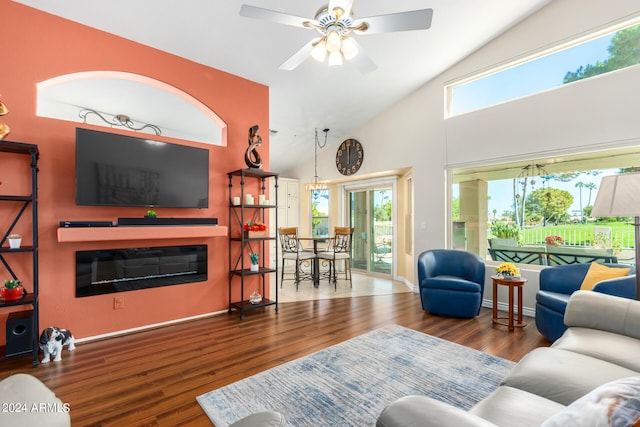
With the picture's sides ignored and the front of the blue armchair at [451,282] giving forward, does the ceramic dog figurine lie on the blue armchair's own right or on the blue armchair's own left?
on the blue armchair's own right

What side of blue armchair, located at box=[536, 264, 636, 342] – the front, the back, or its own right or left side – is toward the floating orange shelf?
front

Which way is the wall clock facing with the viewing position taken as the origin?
facing the viewer and to the left of the viewer

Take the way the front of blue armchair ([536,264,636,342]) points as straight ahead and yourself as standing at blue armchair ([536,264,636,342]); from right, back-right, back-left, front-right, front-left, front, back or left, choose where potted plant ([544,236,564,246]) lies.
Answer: back-right

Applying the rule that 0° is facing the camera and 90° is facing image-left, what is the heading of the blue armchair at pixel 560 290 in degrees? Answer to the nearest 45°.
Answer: approximately 45°

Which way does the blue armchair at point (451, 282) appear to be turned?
toward the camera

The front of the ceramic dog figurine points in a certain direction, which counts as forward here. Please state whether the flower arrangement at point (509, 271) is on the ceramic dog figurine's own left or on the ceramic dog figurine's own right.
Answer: on the ceramic dog figurine's own left

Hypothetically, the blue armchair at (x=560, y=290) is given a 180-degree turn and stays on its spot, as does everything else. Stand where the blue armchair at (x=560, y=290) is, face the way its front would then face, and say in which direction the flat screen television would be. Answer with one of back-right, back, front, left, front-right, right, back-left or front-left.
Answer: back

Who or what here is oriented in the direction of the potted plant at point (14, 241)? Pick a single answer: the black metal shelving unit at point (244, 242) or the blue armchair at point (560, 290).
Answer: the blue armchair

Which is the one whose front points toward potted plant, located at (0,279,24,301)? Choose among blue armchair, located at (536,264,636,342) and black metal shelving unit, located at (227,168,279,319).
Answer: the blue armchair

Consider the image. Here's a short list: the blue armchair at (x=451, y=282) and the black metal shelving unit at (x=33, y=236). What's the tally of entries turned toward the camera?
2

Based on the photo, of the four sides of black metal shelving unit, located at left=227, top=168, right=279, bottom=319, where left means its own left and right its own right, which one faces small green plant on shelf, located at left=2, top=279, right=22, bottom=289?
right

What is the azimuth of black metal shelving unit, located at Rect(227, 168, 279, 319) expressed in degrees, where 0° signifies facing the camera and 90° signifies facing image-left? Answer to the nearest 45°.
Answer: approximately 315°
